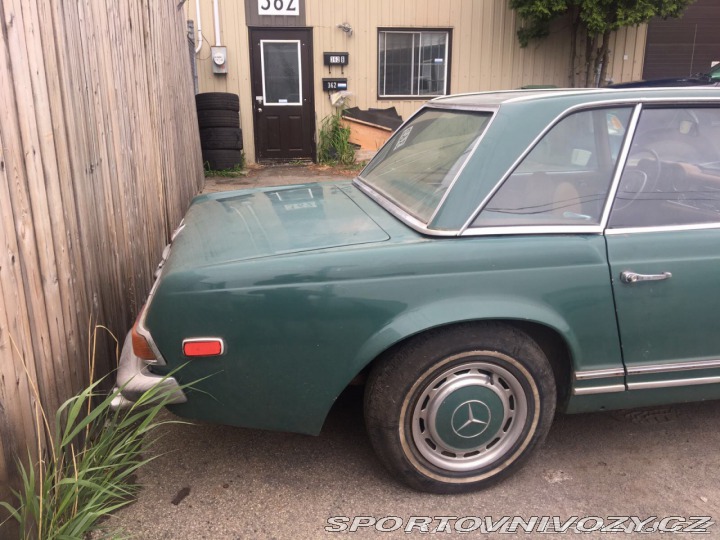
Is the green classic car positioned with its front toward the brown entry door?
no

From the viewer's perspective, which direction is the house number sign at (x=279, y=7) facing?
toward the camera

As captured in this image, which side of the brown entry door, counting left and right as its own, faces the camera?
front

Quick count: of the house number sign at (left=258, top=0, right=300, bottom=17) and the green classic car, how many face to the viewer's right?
1

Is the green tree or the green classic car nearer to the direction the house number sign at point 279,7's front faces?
the green classic car

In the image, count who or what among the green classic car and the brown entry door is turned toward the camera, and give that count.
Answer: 1

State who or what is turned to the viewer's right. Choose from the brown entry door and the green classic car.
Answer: the green classic car

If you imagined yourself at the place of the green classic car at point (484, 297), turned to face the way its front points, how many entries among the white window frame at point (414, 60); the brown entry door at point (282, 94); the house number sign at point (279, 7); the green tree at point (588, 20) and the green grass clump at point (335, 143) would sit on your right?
0

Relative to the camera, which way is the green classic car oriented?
to the viewer's right

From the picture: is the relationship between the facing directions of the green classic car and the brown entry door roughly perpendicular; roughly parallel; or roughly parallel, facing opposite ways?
roughly perpendicular

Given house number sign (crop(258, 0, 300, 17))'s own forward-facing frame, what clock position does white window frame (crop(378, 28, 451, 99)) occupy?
The white window frame is roughly at 9 o'clock from the house number sign.

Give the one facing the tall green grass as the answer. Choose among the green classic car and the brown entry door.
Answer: the brown entry door

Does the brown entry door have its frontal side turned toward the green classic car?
yes

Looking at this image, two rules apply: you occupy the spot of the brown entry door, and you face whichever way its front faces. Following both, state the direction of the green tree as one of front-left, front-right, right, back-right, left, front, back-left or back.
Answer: left

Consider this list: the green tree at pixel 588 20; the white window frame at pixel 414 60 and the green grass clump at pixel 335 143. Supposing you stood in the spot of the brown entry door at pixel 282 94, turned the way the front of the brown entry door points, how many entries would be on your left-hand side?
3

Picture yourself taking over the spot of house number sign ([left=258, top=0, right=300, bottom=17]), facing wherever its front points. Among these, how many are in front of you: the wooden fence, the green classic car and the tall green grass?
3

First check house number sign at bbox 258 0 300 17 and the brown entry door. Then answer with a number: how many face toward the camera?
2

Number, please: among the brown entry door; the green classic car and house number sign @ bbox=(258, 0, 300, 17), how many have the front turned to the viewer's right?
1

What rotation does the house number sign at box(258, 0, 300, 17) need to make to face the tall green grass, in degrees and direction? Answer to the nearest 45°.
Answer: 0° — it already faces it
